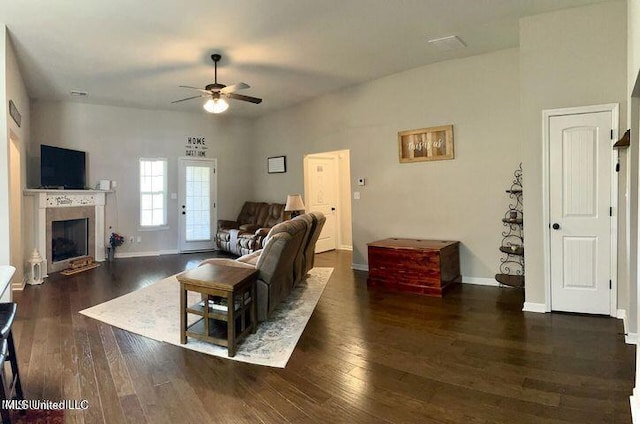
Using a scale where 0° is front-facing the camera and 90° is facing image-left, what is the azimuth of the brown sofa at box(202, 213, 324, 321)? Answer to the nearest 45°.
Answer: approximately 135°

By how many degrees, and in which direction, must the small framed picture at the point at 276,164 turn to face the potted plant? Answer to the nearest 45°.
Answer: approximately 45° to its right

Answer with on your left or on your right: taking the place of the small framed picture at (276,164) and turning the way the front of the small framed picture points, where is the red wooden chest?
on your left

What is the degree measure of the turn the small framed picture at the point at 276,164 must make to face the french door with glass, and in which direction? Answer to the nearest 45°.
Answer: approximately 45° to its right

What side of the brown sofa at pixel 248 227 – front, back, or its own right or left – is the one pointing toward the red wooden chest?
left

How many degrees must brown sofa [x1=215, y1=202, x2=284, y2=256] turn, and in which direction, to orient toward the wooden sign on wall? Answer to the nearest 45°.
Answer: approximately 90° to its left

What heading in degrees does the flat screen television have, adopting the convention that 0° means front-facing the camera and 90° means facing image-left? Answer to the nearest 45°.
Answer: approximately 315°

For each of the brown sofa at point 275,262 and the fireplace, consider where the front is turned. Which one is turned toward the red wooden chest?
the fireplace

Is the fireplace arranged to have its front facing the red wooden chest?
yes

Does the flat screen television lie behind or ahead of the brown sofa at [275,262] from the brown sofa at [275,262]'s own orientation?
ahead

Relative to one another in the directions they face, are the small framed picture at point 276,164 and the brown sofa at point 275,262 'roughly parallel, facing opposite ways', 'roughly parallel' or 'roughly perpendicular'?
roughly perpendicular

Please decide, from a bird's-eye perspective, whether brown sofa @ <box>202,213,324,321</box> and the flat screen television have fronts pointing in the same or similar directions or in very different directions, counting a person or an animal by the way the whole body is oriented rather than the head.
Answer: very different directions

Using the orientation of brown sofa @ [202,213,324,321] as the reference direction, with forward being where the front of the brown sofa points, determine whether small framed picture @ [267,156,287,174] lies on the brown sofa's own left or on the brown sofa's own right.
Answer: on the brown sofa's own right

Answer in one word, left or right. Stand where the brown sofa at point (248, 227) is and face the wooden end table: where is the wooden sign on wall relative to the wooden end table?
left
